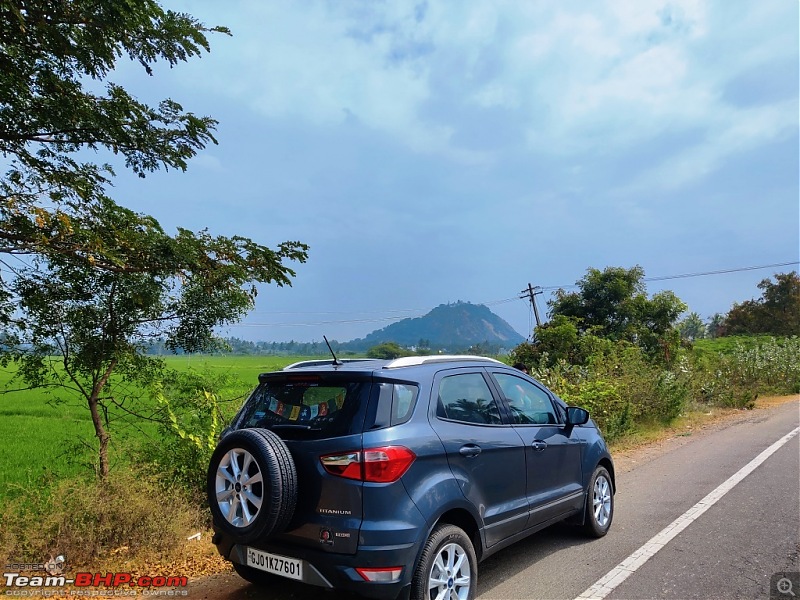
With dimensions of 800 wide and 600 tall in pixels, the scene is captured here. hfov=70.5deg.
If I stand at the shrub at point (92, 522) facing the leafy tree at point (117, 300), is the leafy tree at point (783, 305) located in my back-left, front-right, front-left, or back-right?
front-right

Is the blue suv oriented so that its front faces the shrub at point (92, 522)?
no

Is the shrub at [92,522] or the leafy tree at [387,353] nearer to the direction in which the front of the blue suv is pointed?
the leafy tree

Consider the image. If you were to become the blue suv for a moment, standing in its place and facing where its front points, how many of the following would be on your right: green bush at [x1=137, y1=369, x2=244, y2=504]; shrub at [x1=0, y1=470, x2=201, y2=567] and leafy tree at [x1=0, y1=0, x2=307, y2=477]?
0

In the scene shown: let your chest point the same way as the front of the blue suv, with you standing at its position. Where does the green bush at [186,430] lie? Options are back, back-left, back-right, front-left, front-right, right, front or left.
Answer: left

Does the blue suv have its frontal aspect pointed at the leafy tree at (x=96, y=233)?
no

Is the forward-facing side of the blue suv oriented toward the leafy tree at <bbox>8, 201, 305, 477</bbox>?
no

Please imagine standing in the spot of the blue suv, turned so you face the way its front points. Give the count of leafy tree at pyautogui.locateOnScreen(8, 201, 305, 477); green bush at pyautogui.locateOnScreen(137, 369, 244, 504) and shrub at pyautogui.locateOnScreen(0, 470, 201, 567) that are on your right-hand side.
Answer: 0

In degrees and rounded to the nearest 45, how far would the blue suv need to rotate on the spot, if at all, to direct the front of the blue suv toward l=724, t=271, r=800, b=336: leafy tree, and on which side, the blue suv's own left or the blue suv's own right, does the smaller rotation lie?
0° — it already faces it

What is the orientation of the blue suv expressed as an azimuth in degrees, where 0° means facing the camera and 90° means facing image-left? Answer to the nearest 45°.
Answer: approximately 225°

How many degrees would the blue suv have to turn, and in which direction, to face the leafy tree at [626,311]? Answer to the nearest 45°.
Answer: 0° — it already faces it
